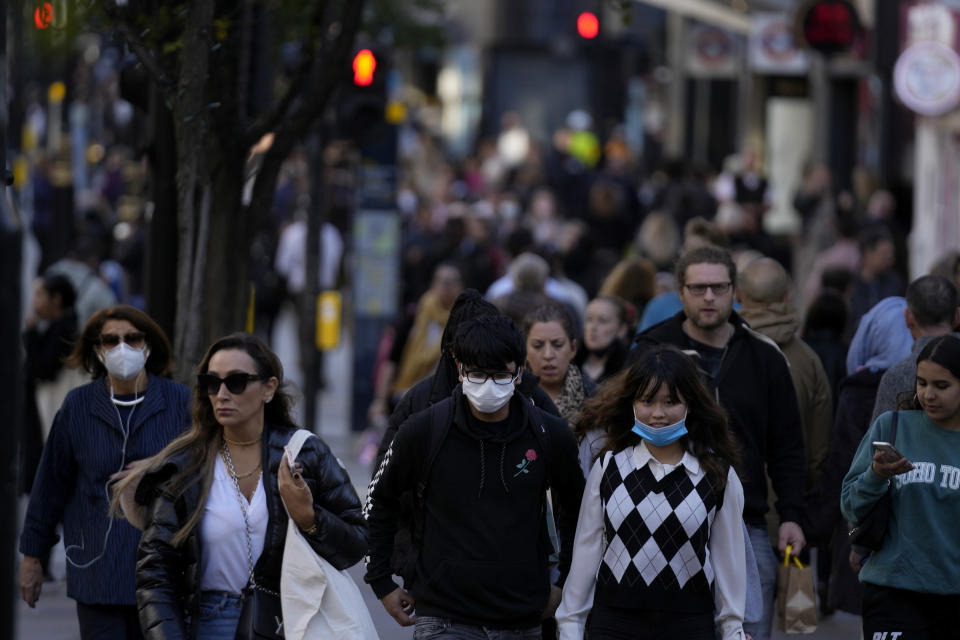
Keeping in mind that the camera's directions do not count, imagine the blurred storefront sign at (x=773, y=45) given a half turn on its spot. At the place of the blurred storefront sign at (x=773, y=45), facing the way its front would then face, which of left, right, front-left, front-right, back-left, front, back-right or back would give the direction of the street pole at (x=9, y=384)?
back

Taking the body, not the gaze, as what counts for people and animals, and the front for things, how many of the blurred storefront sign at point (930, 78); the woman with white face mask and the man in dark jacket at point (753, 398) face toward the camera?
3

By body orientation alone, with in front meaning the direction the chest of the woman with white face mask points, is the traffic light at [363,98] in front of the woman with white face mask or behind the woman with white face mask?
behind

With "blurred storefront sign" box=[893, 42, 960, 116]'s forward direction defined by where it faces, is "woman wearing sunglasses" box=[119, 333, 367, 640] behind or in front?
in front

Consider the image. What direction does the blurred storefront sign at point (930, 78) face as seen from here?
toward the camera

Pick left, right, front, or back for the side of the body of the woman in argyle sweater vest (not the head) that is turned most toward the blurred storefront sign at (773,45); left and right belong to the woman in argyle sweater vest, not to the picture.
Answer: back

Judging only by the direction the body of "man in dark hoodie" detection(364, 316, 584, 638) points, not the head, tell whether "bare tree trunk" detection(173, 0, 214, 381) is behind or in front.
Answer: behind

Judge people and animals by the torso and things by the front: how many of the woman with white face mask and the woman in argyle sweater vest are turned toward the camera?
2

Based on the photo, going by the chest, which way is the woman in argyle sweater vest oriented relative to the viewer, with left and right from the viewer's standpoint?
facing the viewer

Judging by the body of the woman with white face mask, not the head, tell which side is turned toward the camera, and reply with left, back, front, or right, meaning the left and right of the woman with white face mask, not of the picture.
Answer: front
